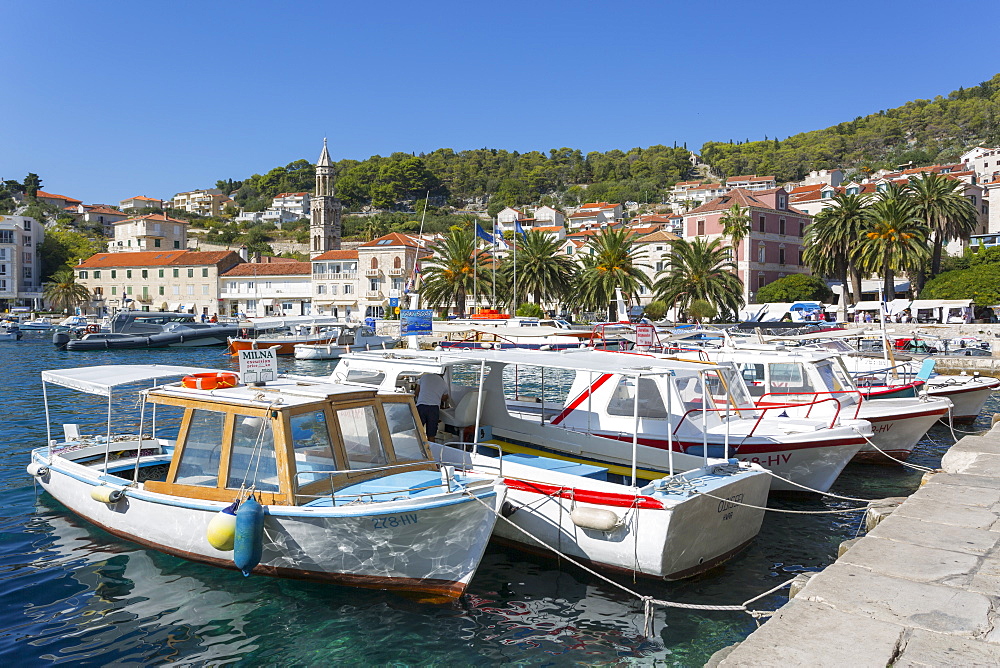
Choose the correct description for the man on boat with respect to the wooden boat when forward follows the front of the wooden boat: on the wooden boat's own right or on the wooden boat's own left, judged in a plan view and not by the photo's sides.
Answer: on the wooden boat's own left

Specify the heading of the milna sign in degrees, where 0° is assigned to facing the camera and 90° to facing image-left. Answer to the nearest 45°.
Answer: approximately 0°

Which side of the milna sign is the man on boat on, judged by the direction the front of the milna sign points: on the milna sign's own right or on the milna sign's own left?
on the milna sign's own left

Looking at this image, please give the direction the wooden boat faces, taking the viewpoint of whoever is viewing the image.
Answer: facing the viewer and to the right of the viewer
